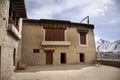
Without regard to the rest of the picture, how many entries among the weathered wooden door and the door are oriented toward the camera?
2

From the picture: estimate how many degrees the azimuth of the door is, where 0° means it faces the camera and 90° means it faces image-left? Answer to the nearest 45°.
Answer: approximately 0°

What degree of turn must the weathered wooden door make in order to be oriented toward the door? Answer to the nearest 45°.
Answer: approximately 135° to its left

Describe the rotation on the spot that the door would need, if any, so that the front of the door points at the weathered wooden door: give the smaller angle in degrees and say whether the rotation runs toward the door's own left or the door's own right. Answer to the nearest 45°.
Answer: approximately 45° to the door's own right

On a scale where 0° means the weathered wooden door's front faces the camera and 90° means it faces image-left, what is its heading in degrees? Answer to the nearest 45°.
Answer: approximately 0°
